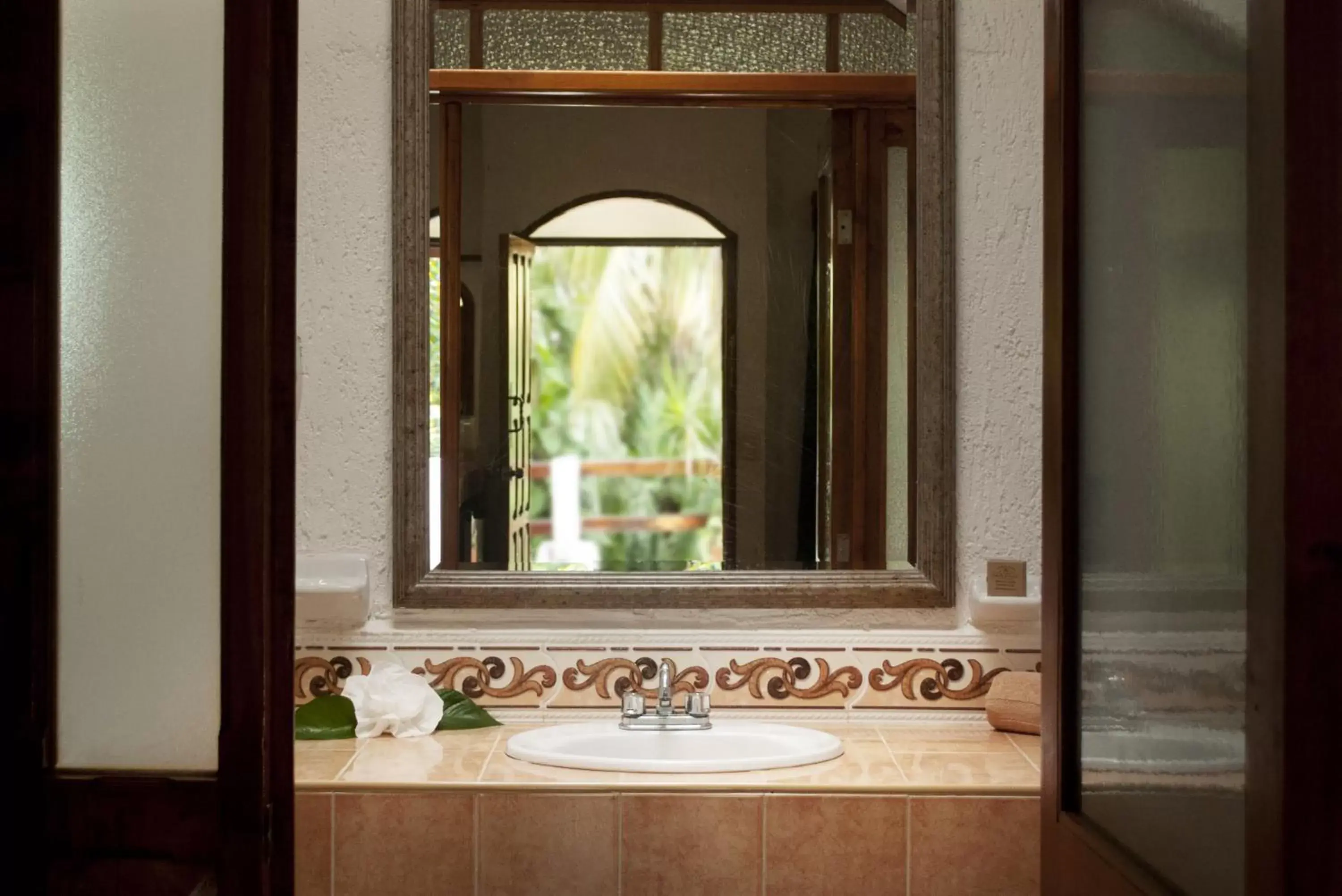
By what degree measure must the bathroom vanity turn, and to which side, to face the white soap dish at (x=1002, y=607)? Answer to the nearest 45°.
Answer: approximately 135° to its left

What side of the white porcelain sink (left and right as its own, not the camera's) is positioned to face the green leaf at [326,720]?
right

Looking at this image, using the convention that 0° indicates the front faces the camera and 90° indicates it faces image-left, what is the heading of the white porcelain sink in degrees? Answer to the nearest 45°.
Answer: approximately 0°

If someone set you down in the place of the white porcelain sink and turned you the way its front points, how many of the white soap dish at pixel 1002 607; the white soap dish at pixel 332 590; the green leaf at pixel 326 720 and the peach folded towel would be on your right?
2

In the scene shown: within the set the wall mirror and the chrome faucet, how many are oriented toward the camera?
2

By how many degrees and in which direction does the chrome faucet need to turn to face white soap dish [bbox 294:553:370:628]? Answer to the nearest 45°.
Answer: approximately 90° to its right

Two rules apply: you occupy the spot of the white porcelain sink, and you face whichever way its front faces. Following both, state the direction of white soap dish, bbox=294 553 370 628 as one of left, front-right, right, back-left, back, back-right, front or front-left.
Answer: right
